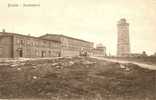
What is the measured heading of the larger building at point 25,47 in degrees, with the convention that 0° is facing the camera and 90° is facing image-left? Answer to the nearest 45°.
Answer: approximately 315°
